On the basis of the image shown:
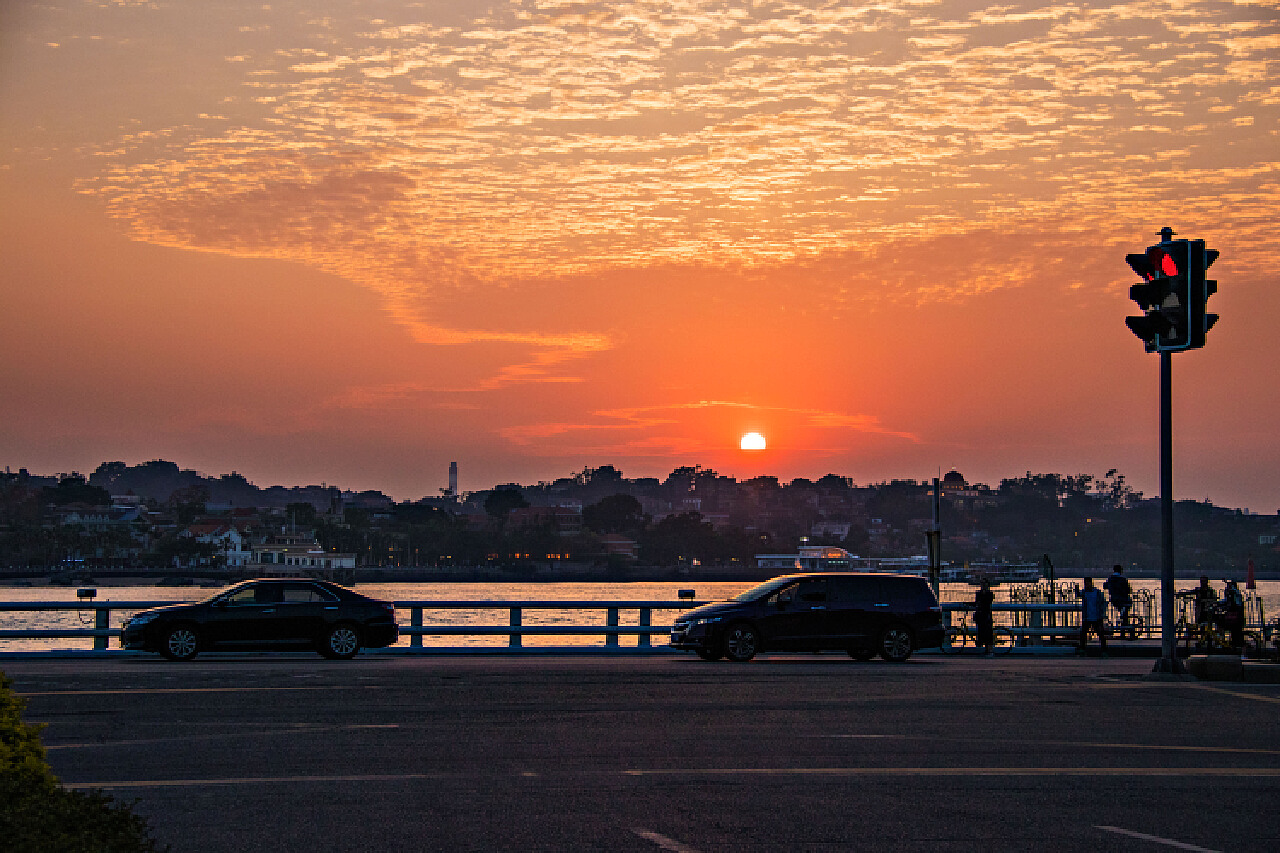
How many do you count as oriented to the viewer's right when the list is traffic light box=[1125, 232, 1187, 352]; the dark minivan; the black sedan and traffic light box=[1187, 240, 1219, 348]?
1

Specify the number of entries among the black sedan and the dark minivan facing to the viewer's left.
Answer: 2

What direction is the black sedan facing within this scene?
to the viewer's left

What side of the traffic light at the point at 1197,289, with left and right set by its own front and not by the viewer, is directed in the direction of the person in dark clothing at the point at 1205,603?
left

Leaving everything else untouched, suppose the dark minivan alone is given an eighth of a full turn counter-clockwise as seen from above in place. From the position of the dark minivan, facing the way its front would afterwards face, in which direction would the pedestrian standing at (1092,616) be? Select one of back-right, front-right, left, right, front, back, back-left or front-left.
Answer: back

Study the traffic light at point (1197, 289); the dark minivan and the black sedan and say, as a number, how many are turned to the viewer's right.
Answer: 1

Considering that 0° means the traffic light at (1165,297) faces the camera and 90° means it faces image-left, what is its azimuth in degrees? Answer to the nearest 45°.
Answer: approximately 45°

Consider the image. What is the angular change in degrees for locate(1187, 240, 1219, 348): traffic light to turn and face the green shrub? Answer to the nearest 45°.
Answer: approximately 90° to its right

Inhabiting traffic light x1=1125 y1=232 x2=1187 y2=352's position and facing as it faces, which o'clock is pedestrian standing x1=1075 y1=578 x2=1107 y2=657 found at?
The pedestrian standing is roughly at 4 o'clock from the traffic light.

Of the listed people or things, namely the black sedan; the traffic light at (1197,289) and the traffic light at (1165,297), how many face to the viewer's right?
1

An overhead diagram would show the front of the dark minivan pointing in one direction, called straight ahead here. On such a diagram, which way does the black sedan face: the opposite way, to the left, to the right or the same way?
the same way

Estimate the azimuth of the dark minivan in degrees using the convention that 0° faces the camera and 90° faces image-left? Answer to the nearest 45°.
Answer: approximately 90°

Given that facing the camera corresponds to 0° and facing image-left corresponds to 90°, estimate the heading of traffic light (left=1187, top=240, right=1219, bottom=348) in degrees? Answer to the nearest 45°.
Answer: approximately 270°

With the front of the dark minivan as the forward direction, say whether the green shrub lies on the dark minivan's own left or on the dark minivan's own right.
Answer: on the dark minivan's own left

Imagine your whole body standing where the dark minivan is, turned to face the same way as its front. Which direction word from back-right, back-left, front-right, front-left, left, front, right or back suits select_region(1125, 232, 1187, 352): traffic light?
back-left

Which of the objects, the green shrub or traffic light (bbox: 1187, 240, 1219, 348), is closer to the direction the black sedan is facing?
the green shrub

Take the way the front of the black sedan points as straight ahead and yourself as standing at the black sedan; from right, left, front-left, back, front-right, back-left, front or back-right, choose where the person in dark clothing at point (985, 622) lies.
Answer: back
